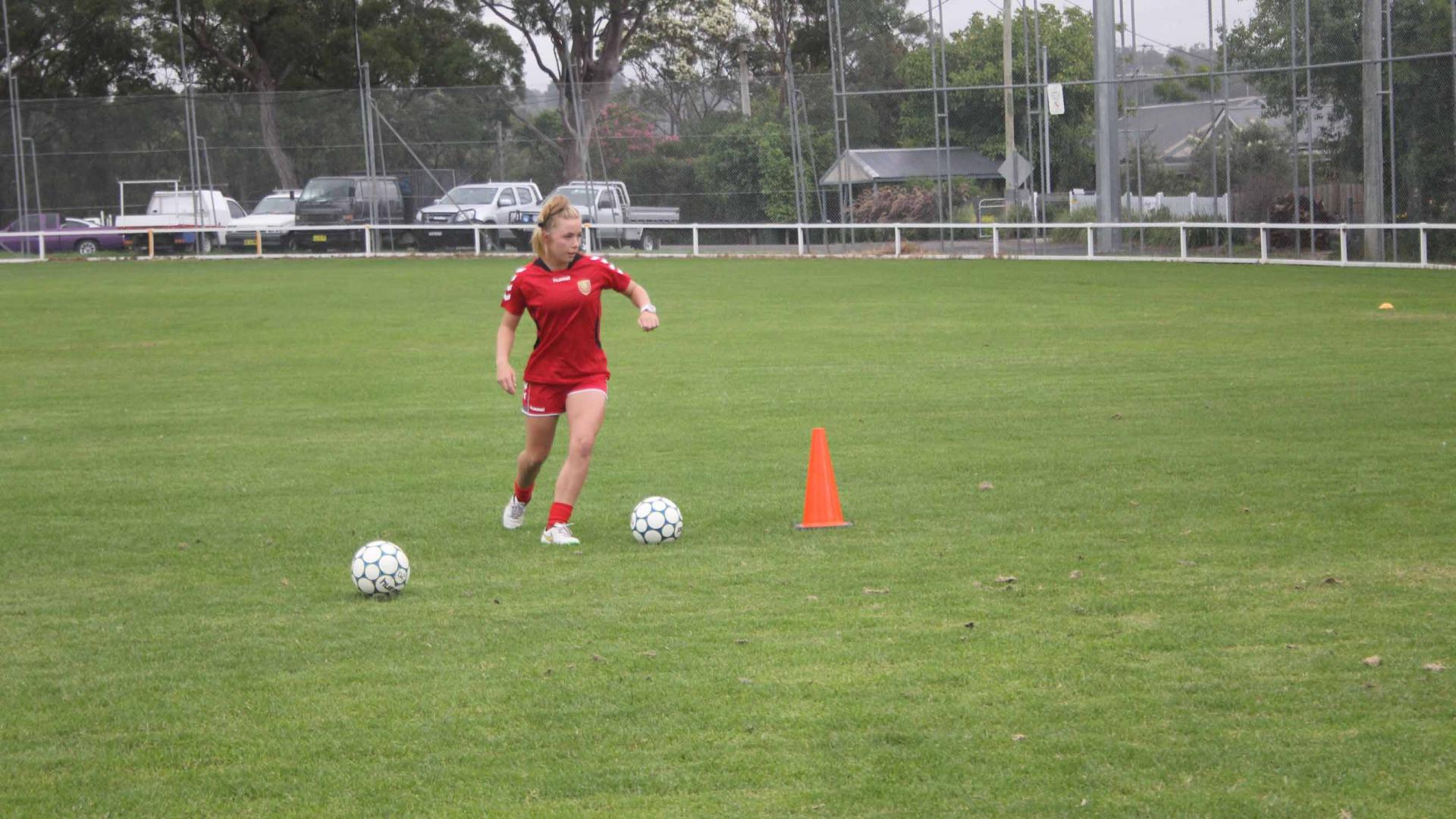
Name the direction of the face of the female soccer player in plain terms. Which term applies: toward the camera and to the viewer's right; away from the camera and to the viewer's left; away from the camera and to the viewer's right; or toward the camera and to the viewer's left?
toward the camera and to the viewer's right

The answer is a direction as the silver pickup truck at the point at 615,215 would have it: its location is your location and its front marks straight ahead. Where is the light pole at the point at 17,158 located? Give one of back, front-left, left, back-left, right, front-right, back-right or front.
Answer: front-right

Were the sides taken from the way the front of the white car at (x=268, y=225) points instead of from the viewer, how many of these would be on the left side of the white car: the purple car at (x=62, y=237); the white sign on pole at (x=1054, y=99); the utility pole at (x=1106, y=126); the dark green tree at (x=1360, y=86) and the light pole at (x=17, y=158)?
3

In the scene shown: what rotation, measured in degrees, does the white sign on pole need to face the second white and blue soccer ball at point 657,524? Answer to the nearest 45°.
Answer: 0° — it already faces it

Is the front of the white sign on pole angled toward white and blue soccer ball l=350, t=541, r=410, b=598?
yes

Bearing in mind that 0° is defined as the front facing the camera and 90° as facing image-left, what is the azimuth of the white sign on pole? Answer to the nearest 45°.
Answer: approximately 0°
